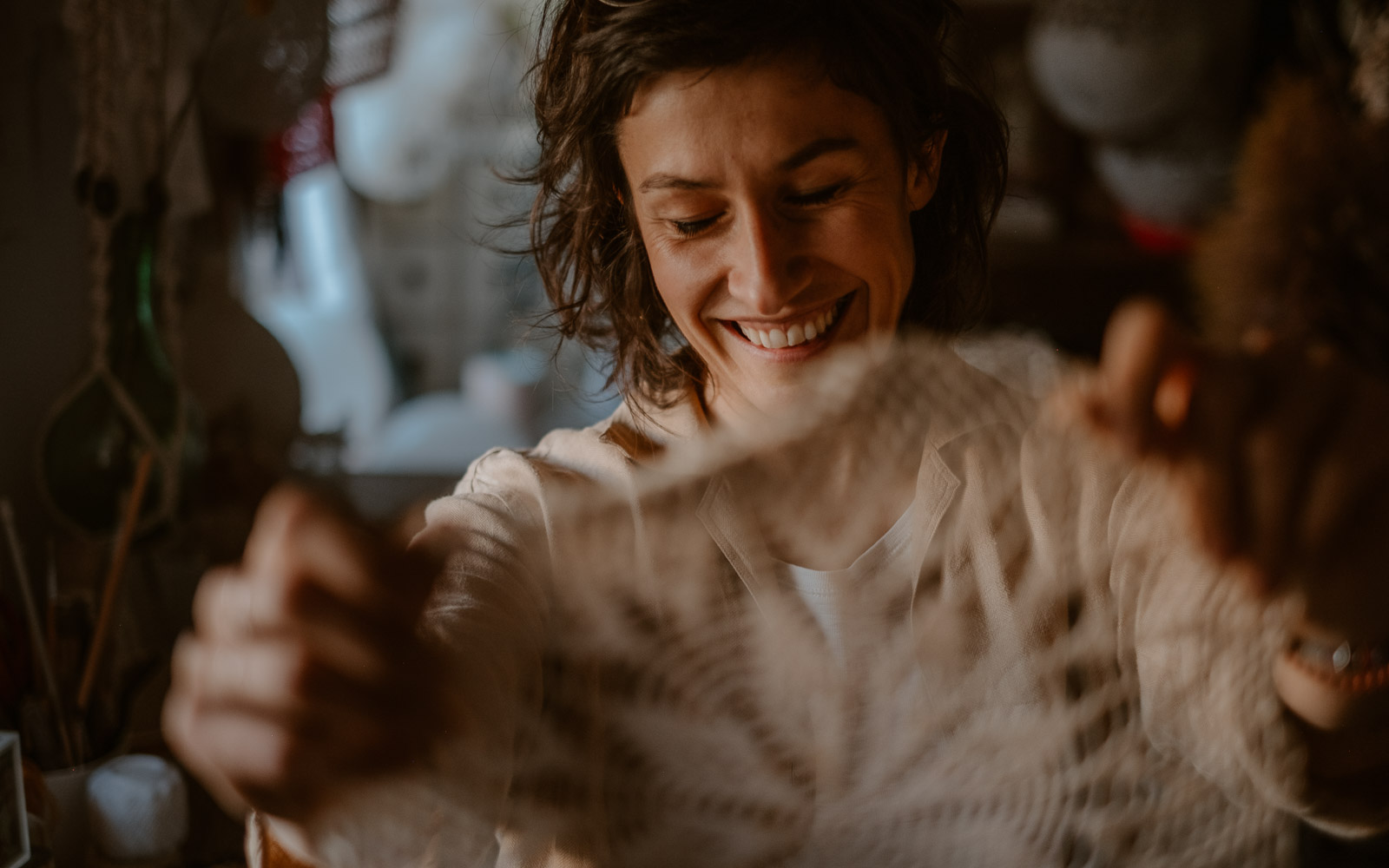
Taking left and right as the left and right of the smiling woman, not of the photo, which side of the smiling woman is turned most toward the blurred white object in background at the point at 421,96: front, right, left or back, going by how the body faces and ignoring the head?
back

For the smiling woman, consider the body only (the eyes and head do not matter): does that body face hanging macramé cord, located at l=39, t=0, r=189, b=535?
no

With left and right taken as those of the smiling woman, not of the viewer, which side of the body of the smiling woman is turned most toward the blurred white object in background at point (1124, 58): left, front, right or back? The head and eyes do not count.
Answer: back

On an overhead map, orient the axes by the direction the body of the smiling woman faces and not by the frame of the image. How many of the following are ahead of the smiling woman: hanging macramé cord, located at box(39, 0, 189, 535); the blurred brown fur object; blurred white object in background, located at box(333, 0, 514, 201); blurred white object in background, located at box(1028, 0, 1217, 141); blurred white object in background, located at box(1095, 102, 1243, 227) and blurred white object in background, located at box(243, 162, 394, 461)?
0

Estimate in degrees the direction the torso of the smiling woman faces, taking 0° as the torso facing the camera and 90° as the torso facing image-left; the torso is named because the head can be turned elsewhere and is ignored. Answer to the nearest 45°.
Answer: approximately 0°

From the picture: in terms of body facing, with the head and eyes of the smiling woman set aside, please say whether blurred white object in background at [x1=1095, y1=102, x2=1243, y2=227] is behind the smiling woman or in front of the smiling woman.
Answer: behind

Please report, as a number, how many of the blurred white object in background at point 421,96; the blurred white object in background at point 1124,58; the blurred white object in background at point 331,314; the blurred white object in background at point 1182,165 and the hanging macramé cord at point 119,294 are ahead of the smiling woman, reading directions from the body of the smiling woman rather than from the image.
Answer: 0

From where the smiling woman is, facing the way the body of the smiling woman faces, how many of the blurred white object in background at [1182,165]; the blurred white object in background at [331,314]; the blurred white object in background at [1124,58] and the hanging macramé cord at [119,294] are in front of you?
0

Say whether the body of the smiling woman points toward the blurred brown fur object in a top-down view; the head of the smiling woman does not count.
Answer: no

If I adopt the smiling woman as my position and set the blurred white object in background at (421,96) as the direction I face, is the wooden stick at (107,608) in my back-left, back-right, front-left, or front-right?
front-left

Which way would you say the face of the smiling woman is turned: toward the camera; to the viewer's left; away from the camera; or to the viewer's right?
toward the camera
